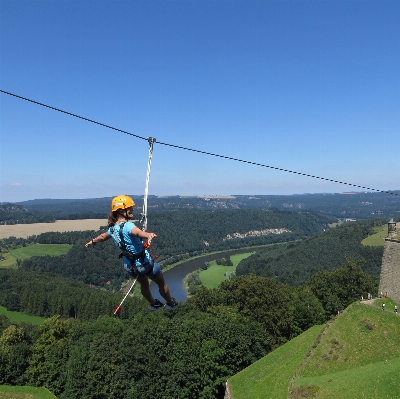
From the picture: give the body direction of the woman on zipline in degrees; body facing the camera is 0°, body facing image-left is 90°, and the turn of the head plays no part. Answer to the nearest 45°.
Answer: approximately 225°
